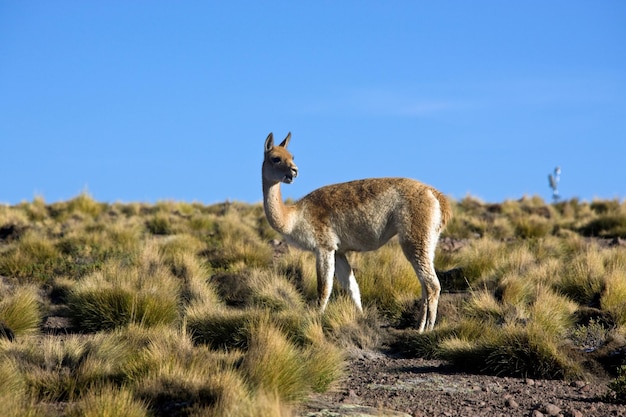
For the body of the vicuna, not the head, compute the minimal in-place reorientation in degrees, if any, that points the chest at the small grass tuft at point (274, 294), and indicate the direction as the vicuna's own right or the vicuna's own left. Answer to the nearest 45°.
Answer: approximately 45° to the vicuna's own right

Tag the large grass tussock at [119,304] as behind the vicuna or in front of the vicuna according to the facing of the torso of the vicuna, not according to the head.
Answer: in front

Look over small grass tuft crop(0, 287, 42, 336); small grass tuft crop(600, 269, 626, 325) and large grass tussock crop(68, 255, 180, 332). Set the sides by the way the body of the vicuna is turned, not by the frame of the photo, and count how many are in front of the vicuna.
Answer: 2

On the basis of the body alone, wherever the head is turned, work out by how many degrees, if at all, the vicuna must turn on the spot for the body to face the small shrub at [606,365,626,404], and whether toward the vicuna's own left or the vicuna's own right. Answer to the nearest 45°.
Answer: approximately 135° to the vicuna's own left

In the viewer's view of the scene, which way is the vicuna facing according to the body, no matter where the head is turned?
to the viewer's left

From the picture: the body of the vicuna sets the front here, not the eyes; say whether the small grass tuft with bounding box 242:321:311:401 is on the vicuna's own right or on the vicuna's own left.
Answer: on the vicuna's own left

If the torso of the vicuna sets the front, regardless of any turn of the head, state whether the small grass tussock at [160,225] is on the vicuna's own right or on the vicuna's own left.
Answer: on the vicuna's own right

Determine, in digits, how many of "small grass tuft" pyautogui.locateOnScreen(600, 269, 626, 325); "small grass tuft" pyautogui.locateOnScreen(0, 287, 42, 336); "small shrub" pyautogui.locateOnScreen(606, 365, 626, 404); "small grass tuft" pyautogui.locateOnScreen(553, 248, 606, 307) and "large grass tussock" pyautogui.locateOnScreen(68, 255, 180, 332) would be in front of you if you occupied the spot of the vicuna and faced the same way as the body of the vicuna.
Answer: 2

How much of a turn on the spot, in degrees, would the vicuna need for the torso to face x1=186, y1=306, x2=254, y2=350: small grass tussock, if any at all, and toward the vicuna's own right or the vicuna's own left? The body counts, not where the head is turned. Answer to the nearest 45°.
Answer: approximately 45° to the vicuna's own left

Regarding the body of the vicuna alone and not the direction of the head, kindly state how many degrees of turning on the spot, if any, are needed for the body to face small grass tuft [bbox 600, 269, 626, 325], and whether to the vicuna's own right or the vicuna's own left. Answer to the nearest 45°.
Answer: approximately 180°

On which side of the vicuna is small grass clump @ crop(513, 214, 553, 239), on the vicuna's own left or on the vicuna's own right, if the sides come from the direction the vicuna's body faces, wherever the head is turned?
on the vicuna's own right

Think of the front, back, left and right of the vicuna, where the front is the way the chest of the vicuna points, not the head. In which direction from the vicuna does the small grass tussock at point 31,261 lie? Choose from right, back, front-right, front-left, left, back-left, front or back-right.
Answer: front-right
